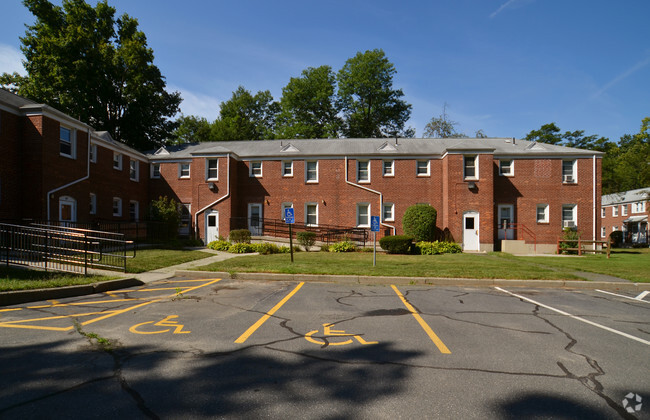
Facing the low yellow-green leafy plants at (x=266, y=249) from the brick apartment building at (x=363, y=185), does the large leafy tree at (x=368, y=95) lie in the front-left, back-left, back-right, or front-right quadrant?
back-right

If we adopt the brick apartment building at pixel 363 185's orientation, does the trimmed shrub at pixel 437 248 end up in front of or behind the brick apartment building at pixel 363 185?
in front

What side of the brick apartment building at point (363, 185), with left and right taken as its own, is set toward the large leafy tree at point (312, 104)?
back

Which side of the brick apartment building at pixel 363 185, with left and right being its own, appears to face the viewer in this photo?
front

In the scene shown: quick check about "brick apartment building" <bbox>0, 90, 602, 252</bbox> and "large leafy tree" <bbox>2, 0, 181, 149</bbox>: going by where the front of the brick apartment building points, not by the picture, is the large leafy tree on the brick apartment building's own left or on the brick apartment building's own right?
on the brick apartment building's own right

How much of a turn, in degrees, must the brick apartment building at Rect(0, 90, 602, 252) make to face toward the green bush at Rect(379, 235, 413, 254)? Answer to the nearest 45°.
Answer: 0° — it already faces it

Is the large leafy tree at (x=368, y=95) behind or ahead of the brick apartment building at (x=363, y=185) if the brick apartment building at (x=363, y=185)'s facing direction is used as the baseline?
behind

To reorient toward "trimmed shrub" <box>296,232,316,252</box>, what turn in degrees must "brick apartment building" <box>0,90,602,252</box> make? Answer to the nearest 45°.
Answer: approximately 45° to its right

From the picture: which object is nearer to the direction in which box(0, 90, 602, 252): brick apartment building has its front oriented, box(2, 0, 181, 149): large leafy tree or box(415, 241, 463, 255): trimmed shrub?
the trimmed shrub

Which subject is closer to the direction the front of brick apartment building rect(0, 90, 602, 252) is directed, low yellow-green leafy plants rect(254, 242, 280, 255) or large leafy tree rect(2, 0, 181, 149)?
the low yellow-green leafy plants

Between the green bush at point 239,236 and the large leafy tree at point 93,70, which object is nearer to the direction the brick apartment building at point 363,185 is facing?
the green bush
